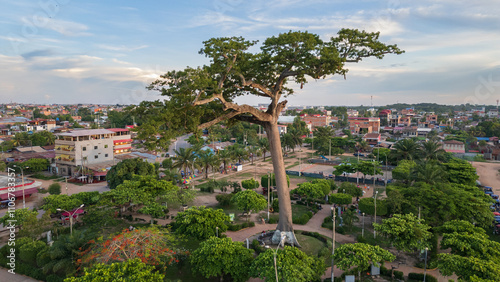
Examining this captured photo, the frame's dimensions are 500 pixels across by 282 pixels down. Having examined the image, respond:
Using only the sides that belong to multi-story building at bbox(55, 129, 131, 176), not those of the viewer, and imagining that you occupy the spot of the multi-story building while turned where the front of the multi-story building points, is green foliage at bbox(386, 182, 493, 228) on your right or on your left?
on your left

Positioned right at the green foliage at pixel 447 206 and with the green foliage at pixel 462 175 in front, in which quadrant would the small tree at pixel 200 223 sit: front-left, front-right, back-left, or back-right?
back-left

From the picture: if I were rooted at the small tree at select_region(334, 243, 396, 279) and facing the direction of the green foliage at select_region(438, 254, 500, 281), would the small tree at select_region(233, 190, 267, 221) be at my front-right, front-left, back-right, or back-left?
back-left

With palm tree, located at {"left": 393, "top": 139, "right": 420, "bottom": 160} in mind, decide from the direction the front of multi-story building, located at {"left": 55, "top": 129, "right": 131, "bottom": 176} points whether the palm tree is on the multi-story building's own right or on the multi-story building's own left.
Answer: on the multi-story building's own left

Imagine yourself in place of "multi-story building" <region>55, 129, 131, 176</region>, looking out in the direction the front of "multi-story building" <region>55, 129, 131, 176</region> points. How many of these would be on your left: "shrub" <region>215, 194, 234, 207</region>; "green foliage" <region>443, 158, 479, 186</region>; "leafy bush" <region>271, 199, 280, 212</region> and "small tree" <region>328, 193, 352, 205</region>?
4
